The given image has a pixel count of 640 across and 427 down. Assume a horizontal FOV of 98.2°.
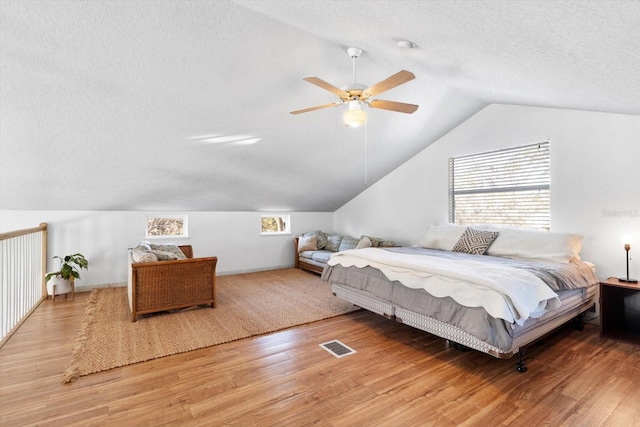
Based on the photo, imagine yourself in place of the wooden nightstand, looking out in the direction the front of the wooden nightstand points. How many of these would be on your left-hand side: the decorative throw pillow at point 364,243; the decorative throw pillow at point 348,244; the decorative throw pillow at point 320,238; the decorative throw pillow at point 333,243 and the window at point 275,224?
0

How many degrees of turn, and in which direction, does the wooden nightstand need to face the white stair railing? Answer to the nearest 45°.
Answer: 0° — it already faces it

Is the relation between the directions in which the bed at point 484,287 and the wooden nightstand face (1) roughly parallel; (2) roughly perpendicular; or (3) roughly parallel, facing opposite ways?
roughly parallel

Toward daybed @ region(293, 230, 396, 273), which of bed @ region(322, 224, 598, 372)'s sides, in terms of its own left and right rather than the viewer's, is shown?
right

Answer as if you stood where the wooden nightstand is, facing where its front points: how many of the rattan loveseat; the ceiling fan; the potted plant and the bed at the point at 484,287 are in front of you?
4

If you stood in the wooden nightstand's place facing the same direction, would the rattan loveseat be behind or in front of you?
in front

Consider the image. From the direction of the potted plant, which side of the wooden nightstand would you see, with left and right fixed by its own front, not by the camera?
front

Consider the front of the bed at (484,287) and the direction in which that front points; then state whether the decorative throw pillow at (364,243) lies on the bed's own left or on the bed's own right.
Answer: on the bed's own right

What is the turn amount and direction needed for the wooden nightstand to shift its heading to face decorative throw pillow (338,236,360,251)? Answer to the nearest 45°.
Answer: approximately 45° to its right

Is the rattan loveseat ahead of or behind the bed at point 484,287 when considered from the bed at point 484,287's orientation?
ahead

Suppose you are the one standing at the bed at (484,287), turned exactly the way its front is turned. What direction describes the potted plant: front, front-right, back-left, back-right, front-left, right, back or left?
front-right

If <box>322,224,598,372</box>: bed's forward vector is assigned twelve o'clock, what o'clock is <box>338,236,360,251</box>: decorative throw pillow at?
The decorative throw pillow is roughly at 3 o'clock from the bed.

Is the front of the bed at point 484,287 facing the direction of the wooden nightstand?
no

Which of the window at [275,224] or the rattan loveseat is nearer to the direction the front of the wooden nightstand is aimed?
the rattan loveseat

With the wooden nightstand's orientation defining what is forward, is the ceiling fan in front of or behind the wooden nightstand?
in front

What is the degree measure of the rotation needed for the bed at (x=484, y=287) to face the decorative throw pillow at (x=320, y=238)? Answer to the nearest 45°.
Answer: approximately 90° to its right

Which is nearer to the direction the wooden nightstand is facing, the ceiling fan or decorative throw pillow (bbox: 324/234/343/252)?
the ceiling fan

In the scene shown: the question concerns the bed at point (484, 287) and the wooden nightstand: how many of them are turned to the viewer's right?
0

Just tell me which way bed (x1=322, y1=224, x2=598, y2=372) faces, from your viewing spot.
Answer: facing the viewer and to the left of the viewer
